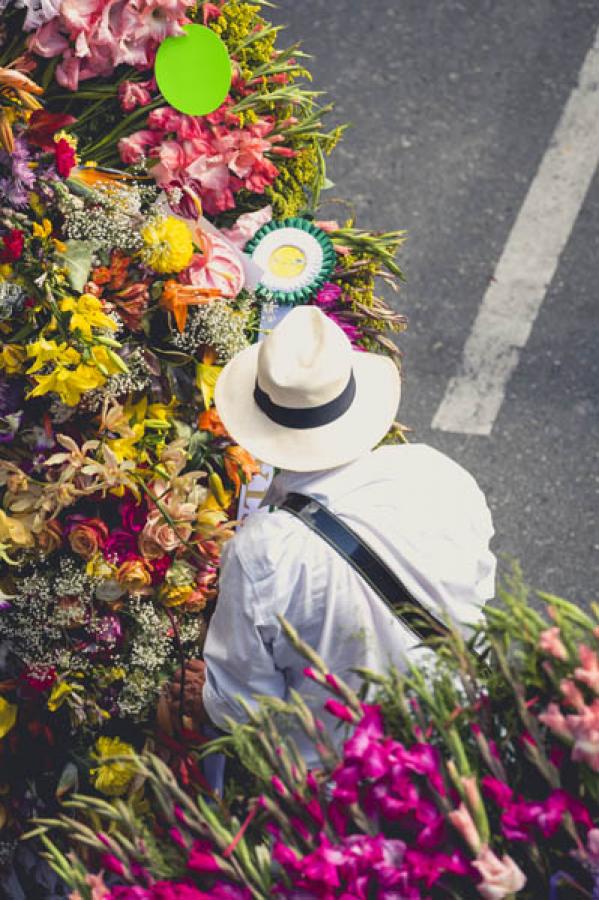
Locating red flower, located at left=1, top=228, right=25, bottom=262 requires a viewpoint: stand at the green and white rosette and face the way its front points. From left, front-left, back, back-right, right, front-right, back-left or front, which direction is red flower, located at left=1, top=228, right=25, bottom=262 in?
front-right

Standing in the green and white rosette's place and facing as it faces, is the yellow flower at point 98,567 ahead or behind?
ahead

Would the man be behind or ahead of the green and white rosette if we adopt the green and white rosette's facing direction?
ahead

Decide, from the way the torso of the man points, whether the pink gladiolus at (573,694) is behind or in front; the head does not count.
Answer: behind

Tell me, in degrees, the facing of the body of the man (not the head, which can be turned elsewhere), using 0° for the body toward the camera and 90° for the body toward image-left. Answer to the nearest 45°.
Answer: approximately 135°

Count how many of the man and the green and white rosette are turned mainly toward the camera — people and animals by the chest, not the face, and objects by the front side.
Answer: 1

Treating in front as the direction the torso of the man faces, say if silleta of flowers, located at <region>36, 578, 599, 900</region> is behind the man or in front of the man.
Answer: behind

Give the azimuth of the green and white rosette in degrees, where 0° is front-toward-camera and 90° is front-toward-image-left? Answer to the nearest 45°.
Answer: approximately 0°

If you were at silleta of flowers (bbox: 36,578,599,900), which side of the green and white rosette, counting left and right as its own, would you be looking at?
front
